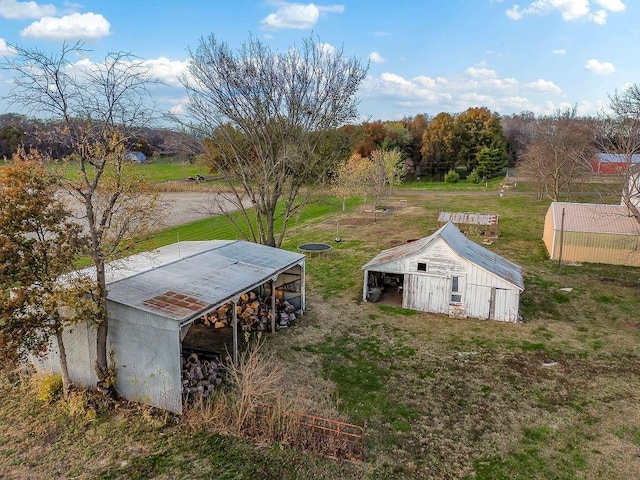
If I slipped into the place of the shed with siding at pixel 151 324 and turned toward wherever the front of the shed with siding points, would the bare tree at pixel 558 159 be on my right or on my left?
on my left

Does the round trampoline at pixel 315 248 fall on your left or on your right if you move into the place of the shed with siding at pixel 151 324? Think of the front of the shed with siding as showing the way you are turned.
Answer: on your left

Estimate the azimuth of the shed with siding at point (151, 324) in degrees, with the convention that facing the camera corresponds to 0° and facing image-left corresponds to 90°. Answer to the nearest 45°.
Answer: approximately 315°

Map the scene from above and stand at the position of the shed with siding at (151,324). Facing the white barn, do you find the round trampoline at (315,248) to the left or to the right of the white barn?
left

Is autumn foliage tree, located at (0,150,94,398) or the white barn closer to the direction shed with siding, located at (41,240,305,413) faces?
the white barn

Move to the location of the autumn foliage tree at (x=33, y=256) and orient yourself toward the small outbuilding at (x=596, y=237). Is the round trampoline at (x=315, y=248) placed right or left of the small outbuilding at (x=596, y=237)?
left
